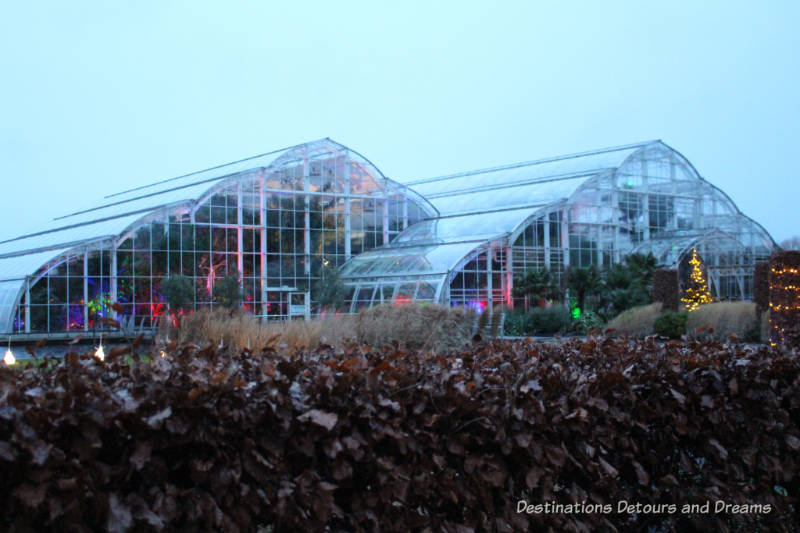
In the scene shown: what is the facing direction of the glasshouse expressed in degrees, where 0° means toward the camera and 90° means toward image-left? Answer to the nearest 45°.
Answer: approximately 315°

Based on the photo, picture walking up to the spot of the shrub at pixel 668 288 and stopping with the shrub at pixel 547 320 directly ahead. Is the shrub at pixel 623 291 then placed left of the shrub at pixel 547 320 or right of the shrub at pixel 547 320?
right

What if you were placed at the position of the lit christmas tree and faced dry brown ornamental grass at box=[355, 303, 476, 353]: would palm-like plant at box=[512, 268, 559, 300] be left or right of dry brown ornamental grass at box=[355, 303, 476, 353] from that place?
right

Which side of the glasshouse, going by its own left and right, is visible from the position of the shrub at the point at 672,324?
front

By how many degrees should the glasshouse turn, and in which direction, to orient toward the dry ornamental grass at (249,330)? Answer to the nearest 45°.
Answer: approximately 45° to its right

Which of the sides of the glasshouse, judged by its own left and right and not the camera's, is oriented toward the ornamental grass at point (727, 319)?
front
